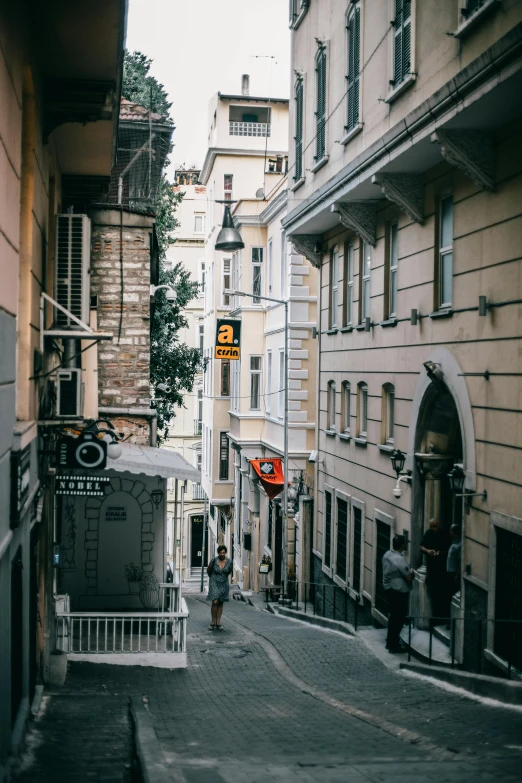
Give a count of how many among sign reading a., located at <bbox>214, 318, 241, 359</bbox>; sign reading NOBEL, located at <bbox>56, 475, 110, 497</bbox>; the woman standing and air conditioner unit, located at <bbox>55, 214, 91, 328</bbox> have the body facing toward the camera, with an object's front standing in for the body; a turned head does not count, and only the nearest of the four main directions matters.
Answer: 3

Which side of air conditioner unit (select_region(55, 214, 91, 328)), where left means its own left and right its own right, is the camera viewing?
right

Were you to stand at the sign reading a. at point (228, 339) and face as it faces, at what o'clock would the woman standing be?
The woman standing is roughly at 12 o'clock from the sign reading a..

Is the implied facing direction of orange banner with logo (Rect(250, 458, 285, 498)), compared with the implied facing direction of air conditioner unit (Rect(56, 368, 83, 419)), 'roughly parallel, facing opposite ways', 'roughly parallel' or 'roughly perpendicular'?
roughly perpendicular

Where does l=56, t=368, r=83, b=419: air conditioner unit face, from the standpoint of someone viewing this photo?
facing to the right of the viewer

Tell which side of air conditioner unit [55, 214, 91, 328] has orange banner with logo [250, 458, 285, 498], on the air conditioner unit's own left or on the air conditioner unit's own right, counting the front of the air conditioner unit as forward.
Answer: on the air conditioner unit's own left

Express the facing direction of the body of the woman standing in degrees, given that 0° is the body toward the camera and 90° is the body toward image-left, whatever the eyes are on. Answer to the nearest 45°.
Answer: approximately 0°

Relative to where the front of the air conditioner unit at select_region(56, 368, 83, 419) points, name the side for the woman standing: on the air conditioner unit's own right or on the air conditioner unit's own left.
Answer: on the air conditioner unit's own left

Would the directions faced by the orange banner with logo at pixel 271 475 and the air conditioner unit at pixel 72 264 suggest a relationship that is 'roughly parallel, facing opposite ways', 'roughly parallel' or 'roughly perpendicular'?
roughly perpendicular

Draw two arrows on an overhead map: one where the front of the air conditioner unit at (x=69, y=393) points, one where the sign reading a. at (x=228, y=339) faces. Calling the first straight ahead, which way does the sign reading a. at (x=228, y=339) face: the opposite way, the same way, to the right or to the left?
to the right
